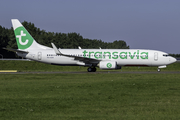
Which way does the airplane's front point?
to the viewer's right
